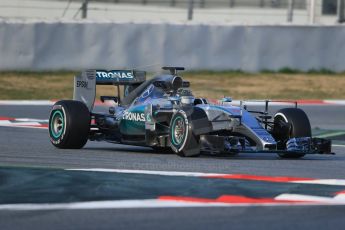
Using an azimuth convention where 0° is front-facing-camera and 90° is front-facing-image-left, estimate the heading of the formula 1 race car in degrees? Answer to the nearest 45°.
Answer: approximately 315°
